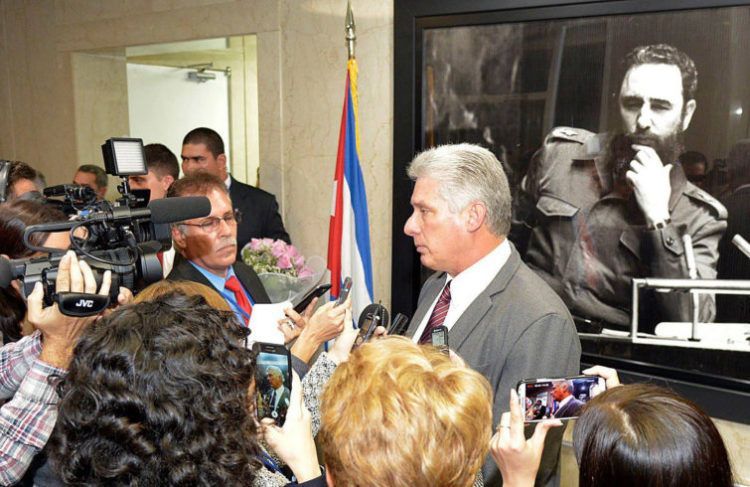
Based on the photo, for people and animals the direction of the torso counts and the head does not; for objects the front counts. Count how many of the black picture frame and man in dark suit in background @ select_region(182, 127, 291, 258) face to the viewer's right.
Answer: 0

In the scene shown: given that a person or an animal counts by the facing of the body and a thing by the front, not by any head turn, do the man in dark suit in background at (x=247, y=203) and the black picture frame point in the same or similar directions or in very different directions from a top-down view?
same or similar directions

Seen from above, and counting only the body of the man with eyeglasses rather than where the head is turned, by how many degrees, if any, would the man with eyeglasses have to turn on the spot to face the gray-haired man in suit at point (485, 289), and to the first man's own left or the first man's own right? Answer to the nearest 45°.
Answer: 0° — they already face them

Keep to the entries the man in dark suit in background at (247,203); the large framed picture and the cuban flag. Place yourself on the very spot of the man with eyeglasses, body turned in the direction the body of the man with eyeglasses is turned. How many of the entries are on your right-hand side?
0

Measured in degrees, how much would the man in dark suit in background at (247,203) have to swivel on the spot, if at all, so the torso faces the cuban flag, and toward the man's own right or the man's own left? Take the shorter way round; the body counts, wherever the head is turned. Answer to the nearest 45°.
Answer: approximately 90° to the man's own left

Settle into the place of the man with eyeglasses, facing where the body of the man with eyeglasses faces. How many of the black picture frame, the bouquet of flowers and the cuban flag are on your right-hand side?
0

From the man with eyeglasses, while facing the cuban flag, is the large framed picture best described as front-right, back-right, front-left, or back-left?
front-right

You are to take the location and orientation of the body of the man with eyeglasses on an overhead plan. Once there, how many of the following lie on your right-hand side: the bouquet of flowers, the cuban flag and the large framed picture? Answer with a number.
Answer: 0

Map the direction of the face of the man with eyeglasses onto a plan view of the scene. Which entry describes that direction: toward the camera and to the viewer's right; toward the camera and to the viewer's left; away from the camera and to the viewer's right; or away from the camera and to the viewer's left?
toward the camera and to the viewer's right

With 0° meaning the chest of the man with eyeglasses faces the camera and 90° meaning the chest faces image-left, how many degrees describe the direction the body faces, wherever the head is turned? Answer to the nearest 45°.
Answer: approximately 315°

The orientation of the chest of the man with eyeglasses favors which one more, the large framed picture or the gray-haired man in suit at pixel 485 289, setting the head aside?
the gray-haired man in suit

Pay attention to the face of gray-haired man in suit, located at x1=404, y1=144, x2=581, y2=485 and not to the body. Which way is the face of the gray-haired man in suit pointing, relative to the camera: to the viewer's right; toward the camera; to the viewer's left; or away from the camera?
to the viewer's left

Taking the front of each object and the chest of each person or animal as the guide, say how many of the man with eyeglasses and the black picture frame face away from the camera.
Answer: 0

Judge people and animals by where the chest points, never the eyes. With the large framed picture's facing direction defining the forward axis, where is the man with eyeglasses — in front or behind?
in front

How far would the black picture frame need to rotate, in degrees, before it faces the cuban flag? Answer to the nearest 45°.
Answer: approximately 90° to its right
